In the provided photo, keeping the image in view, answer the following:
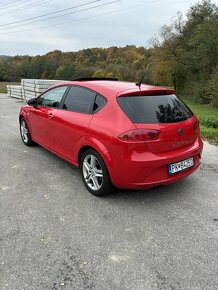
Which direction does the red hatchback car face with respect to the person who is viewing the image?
facing away from the viewer and to the left of the viewer

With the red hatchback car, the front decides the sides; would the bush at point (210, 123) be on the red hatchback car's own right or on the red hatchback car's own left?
on the red hatchback car's own right
